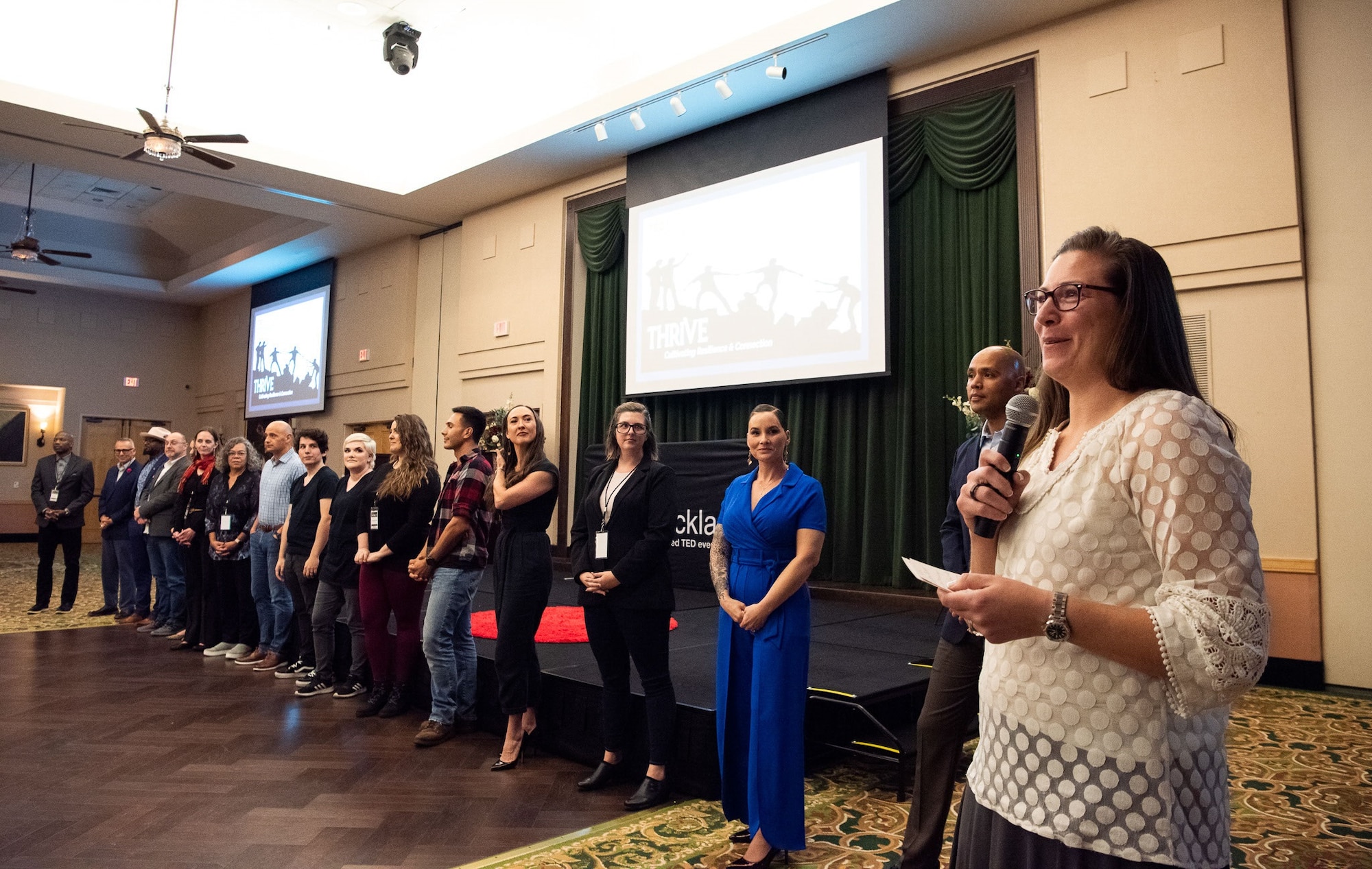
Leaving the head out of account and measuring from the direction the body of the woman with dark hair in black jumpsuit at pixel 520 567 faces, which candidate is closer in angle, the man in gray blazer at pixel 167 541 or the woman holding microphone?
the woman holding microphone

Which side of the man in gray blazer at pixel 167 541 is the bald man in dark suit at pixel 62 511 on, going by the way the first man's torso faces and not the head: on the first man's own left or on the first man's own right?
on the first man's own right

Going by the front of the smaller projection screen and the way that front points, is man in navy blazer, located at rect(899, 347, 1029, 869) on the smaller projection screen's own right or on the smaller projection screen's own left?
on the smaller projection screen's own left

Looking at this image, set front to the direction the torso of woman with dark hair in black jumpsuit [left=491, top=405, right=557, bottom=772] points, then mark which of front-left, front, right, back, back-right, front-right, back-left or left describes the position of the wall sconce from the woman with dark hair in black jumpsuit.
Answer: right

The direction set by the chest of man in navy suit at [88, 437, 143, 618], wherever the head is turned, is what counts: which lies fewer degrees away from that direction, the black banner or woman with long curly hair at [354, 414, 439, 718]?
the woman with long curly hair

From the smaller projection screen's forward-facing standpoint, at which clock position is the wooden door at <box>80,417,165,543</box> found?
The wooden door is roughly at 3 o'clock from the smaller projection screen.

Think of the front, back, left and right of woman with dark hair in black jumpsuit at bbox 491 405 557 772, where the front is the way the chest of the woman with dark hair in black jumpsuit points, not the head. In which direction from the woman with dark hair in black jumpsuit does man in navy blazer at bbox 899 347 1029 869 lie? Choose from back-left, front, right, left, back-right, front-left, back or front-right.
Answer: left

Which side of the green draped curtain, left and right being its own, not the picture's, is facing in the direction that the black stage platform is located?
front

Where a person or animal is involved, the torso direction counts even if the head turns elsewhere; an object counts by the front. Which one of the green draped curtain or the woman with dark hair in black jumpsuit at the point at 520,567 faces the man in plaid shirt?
the green draped curtain

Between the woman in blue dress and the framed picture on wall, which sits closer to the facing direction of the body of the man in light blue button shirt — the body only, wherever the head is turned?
the woman in blue dress

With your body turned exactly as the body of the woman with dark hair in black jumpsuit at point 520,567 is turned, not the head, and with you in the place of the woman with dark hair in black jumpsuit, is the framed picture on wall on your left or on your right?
on your right

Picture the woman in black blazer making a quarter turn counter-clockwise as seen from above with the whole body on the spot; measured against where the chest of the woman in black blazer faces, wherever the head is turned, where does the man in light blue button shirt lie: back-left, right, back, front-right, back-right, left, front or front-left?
back
